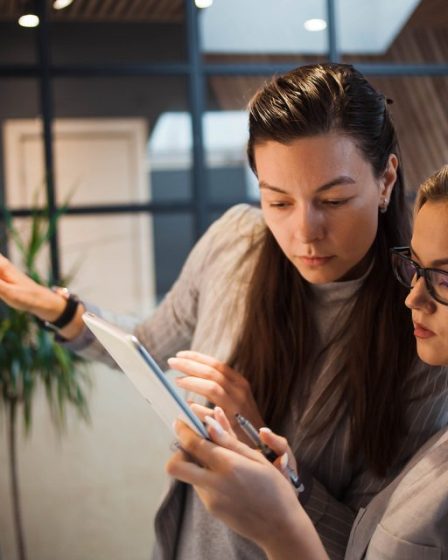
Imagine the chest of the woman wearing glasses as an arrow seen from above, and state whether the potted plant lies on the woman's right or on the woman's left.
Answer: on the woman's right

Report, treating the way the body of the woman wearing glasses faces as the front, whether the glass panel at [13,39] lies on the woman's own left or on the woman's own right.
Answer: on the woman's own right

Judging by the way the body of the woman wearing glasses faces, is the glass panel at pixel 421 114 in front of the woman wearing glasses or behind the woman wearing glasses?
behind

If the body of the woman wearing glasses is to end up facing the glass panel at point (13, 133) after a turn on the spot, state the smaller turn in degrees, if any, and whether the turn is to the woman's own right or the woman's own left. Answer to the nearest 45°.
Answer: approximately 90° to the woman's own right

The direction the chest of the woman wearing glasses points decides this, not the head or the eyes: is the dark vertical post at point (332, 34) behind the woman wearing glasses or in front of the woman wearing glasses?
behind

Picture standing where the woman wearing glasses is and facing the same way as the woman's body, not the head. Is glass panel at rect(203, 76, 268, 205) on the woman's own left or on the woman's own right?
on the woman's own right

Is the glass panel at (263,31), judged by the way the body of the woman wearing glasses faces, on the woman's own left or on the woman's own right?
on the woman's own right

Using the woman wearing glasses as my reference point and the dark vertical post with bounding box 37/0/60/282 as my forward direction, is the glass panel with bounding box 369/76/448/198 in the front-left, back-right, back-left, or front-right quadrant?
front-right

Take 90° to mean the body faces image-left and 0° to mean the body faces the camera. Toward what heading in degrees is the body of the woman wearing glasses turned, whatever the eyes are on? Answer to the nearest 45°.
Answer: approximately 45°

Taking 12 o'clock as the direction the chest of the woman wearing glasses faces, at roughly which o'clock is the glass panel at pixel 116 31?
The glass panel is roughly at 4 o'clock from the woman wearing glasses.
